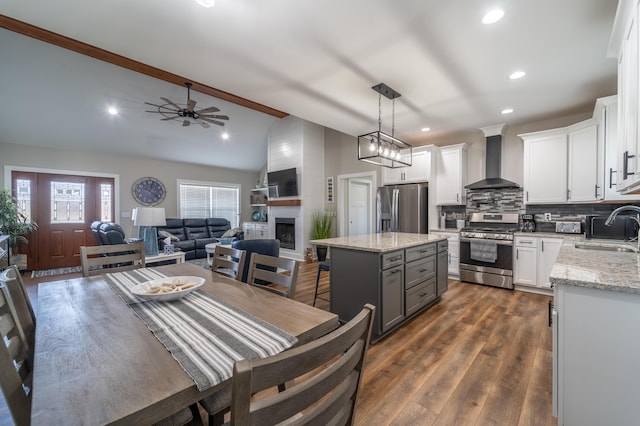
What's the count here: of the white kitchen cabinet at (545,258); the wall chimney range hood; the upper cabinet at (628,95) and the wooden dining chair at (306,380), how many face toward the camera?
2

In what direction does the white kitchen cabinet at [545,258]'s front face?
toward the camera

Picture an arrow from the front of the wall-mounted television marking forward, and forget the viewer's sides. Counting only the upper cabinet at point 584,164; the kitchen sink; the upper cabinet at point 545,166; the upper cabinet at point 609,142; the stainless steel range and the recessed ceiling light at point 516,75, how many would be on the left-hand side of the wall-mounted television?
6

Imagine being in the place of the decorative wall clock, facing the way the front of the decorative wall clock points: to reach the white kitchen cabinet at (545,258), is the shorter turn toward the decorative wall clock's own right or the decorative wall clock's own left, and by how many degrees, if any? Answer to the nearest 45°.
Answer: approximately 45° to the decorative wall clock's own left

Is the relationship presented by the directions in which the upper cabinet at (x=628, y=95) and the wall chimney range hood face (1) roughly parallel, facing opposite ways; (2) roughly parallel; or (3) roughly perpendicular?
roughly perpendicular

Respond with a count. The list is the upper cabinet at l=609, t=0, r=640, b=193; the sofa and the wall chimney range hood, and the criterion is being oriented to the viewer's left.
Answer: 1

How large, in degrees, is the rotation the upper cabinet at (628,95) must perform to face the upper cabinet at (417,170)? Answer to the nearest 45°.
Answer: approximately 45° to its right

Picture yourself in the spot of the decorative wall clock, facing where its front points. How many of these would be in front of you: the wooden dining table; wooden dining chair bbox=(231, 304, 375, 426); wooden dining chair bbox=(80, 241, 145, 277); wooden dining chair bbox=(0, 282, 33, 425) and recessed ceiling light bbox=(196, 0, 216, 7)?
5

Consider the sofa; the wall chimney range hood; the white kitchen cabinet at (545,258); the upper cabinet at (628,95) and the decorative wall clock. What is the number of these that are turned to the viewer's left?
1

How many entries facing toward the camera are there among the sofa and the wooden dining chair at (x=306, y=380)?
1

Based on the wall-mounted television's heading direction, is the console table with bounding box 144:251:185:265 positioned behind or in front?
in front

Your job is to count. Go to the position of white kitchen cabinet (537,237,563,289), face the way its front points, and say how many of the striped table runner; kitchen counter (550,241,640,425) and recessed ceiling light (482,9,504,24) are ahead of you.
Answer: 3

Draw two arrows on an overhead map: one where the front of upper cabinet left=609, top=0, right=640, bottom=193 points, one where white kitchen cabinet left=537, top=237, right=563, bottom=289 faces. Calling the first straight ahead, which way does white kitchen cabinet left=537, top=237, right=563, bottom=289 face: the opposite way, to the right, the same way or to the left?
to the left

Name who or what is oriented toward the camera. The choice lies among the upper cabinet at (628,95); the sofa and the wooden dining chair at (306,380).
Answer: the sofa

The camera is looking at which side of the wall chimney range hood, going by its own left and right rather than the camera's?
front

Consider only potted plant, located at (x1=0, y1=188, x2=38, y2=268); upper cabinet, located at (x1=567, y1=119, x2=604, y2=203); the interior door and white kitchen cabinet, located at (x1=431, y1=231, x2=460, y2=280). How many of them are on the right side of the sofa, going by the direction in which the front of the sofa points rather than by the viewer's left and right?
1

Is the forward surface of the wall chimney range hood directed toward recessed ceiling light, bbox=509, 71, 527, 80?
yes

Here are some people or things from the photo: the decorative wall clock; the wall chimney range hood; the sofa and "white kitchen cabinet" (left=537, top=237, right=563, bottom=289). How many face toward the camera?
4

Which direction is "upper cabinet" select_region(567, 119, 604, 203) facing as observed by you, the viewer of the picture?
facing the viewer and to the left of the viewer
